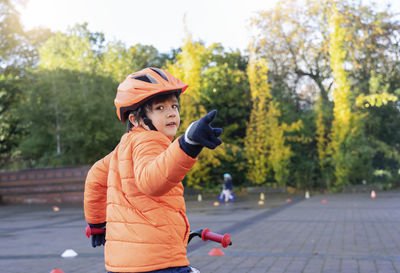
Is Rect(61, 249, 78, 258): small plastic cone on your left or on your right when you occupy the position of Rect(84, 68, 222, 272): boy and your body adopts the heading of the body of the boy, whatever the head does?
on your left

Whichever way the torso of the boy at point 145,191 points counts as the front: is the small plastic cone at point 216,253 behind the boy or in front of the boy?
in front

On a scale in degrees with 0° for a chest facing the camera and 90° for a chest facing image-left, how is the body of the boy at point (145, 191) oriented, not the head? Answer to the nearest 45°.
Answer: approximately 225°

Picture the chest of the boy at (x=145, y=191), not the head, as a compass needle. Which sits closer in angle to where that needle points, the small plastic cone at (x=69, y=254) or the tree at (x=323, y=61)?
the tree

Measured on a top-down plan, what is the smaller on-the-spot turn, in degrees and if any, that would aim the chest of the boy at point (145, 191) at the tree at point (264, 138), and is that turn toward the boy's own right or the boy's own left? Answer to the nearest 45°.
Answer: approximately 45° to the boy's own left
